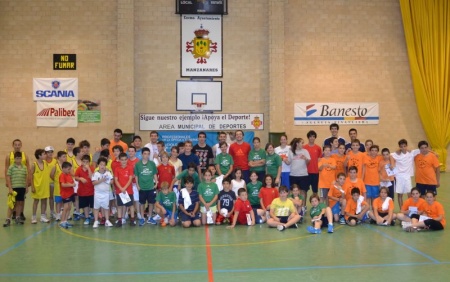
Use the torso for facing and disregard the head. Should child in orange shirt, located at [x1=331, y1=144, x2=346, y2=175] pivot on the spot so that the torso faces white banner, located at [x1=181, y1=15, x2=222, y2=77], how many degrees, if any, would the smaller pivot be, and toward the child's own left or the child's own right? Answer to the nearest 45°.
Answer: approximately 135° to the child's own right

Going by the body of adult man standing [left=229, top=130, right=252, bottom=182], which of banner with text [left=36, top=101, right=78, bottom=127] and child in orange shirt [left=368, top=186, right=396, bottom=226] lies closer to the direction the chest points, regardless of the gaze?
the child in orange shirt

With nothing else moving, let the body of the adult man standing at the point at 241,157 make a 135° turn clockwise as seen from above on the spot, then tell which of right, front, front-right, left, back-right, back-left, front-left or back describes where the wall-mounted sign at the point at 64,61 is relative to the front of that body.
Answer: front

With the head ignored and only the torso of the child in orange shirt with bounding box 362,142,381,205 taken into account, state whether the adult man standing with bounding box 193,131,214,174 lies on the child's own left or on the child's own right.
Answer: on the child's own right

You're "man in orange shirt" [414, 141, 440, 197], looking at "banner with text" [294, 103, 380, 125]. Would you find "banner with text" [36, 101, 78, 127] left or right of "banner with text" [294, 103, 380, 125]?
left

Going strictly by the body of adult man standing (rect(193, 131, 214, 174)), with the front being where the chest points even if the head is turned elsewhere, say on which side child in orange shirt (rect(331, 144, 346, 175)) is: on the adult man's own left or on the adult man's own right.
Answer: on the adult man's own left

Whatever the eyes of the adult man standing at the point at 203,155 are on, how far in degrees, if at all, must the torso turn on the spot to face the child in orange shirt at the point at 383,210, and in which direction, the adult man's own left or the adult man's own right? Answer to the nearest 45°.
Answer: approximately 45° to the adult man's own left
